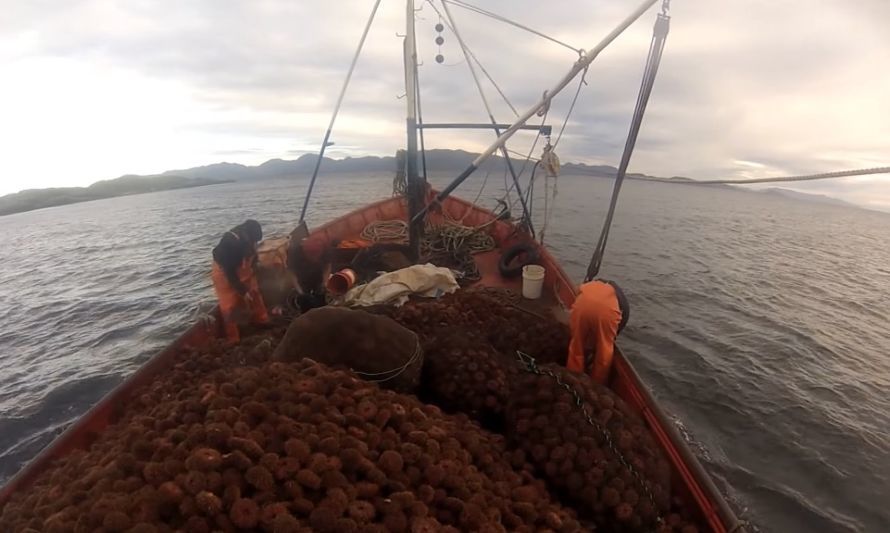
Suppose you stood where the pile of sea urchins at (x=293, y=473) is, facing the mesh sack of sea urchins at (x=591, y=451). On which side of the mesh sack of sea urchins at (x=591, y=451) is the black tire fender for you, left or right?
left

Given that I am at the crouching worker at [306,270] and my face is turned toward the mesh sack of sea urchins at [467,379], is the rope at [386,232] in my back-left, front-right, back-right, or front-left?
back-left

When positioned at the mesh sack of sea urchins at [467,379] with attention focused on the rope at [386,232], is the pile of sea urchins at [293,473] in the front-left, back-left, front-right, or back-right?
back-left

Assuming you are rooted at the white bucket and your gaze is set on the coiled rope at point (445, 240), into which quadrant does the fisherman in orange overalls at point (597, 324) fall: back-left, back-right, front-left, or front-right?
back-left

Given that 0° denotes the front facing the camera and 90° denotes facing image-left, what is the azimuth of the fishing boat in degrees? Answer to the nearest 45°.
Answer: approximately 180°

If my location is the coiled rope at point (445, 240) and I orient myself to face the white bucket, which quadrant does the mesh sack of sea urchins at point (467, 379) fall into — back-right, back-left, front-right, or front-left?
front-right

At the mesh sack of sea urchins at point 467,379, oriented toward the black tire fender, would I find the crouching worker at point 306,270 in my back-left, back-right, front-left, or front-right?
front-left
